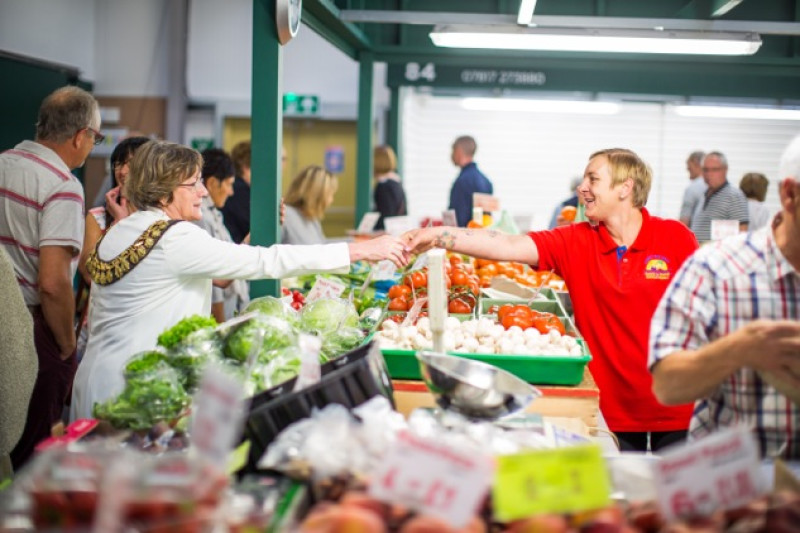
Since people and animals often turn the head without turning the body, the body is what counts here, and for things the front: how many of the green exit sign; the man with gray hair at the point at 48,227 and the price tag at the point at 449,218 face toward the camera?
2

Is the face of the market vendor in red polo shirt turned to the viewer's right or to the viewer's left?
to the viewer's left

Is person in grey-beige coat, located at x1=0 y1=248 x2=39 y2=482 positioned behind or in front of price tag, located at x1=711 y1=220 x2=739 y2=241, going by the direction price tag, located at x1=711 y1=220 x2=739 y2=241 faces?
in front

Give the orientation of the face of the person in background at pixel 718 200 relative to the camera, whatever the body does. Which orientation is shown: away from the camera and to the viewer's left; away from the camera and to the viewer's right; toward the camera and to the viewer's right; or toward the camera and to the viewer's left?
toward the camera and to the viewer's left

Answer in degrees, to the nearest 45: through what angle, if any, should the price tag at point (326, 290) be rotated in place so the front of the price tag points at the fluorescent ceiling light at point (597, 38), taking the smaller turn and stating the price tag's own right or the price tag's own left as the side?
approximately 135° to the price tag's own left

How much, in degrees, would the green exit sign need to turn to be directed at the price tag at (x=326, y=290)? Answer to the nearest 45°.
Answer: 0° — it already faces it

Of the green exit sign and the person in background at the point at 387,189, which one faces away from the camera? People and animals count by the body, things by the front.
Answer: the person in background

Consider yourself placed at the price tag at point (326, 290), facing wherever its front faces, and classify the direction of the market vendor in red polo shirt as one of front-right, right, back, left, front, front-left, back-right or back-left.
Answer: left

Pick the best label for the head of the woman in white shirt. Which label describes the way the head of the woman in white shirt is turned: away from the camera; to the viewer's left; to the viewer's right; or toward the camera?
to the viewer's right

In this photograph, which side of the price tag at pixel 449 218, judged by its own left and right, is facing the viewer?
front

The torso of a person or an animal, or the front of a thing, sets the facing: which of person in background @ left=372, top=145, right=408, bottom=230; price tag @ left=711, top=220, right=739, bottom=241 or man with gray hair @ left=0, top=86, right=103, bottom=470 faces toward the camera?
the price tag

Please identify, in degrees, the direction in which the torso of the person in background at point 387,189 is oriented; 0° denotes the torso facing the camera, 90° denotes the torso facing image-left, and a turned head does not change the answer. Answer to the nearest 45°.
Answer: approximately 180°

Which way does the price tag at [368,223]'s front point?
toward the camera

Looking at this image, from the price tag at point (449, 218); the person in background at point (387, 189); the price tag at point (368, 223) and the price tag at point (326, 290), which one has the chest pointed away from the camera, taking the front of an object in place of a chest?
the person in background
